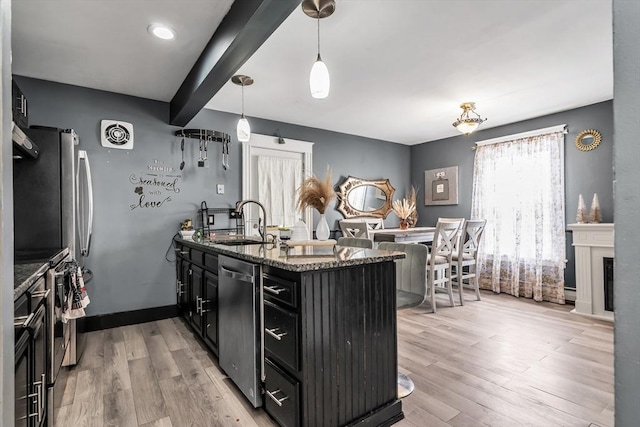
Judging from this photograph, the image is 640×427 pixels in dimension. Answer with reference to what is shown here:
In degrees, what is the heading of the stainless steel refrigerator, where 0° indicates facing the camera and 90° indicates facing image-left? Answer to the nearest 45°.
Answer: approximately 270°

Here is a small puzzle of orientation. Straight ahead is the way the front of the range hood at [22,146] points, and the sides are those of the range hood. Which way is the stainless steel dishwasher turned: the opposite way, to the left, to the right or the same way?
the opposite way

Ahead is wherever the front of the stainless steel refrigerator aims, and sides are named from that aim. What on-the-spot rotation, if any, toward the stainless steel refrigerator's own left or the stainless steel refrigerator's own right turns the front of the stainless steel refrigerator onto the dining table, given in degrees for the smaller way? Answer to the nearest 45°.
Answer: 0° — it already faces it

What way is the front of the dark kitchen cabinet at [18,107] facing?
to the viewer's right

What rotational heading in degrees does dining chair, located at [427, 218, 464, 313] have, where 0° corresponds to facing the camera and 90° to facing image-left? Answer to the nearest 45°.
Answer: approximately 135°
